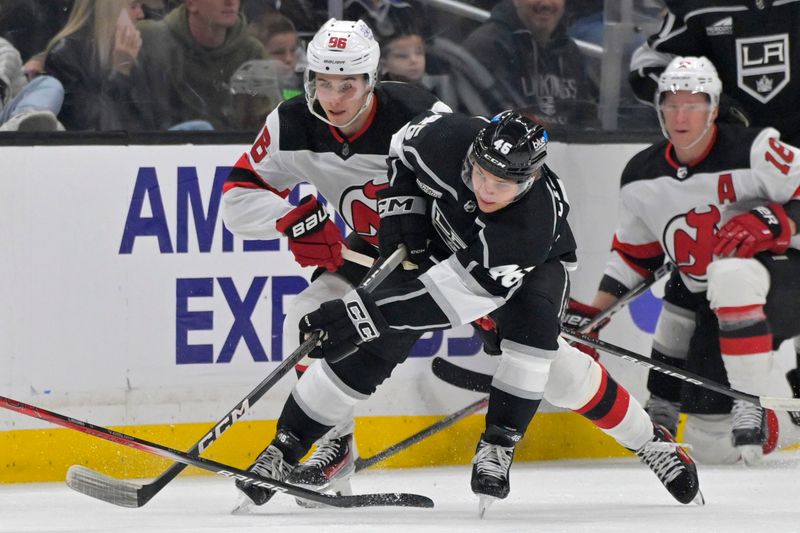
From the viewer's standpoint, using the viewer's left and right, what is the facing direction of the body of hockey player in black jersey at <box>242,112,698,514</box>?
facing the viewer and to the left of the viewer

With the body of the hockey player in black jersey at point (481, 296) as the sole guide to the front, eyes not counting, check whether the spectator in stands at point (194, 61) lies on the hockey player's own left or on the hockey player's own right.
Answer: on the hockey player's own right

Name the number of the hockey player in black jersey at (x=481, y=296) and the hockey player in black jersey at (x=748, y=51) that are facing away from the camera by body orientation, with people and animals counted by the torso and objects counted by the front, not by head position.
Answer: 0

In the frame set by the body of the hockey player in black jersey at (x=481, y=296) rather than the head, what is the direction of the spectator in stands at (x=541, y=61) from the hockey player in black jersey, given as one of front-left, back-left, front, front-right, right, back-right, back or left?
back-right

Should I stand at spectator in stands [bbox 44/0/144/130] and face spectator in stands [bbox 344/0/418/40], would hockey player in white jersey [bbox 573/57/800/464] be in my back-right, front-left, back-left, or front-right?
front-right

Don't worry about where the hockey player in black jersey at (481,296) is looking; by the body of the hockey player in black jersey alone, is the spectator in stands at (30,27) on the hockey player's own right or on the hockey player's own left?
on the hockey player's own right

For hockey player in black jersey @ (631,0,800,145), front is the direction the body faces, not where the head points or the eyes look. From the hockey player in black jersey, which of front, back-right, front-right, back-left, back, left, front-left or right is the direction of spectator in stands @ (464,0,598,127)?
right

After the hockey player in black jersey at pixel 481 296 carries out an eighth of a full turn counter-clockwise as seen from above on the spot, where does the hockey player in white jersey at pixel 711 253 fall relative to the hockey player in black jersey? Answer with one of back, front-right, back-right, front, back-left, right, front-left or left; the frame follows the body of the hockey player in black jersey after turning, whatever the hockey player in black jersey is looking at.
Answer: back-left

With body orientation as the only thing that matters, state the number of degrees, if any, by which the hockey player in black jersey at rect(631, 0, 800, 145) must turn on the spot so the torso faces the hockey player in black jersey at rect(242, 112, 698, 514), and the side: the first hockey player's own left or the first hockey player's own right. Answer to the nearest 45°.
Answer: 0° — they already face them

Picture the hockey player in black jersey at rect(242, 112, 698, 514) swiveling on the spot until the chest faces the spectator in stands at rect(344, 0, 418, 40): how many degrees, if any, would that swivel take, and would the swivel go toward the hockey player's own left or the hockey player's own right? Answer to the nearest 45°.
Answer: approximately 135° to the hockey player's own right

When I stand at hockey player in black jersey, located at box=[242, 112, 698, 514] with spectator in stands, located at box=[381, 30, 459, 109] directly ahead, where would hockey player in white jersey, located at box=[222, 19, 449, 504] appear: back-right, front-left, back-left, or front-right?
front-left

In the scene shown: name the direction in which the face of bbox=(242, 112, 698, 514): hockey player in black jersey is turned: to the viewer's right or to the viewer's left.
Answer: to the viewer's left

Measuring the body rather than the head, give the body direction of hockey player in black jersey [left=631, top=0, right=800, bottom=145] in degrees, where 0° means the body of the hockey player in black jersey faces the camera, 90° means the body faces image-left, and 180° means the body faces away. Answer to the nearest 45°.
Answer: approximately 0°

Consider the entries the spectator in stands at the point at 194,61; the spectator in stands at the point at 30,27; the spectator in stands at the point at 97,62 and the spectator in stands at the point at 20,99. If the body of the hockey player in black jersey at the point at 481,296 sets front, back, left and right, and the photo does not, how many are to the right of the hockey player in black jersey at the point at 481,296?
4
